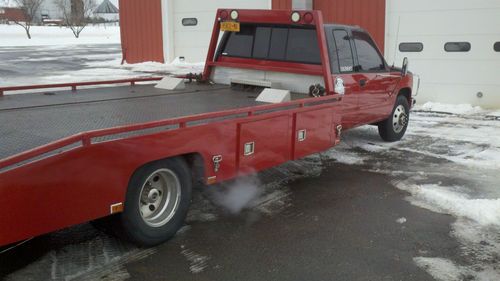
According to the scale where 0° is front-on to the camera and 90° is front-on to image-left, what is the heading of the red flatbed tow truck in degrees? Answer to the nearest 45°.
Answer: approximately 225°

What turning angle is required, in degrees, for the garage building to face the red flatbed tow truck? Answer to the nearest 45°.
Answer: approximately 45° to its right

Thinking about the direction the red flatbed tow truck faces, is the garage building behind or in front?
in front

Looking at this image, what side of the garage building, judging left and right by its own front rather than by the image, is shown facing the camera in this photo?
front

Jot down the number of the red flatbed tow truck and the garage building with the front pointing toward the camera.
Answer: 1
